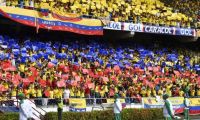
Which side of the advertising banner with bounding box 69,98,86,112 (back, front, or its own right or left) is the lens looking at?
front

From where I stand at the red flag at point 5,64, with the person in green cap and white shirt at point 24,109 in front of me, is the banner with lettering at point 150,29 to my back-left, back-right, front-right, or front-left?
back-left

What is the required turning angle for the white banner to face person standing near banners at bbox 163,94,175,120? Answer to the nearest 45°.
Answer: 0° — it already faces them

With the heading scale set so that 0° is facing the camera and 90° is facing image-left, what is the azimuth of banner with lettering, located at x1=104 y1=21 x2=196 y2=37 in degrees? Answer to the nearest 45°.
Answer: approximately 0°

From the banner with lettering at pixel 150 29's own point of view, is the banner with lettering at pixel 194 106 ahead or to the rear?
ahead

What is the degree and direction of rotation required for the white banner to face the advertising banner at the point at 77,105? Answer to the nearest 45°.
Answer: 0° — it already faces it

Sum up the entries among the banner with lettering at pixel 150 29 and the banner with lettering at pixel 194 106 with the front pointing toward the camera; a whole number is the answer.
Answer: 2
